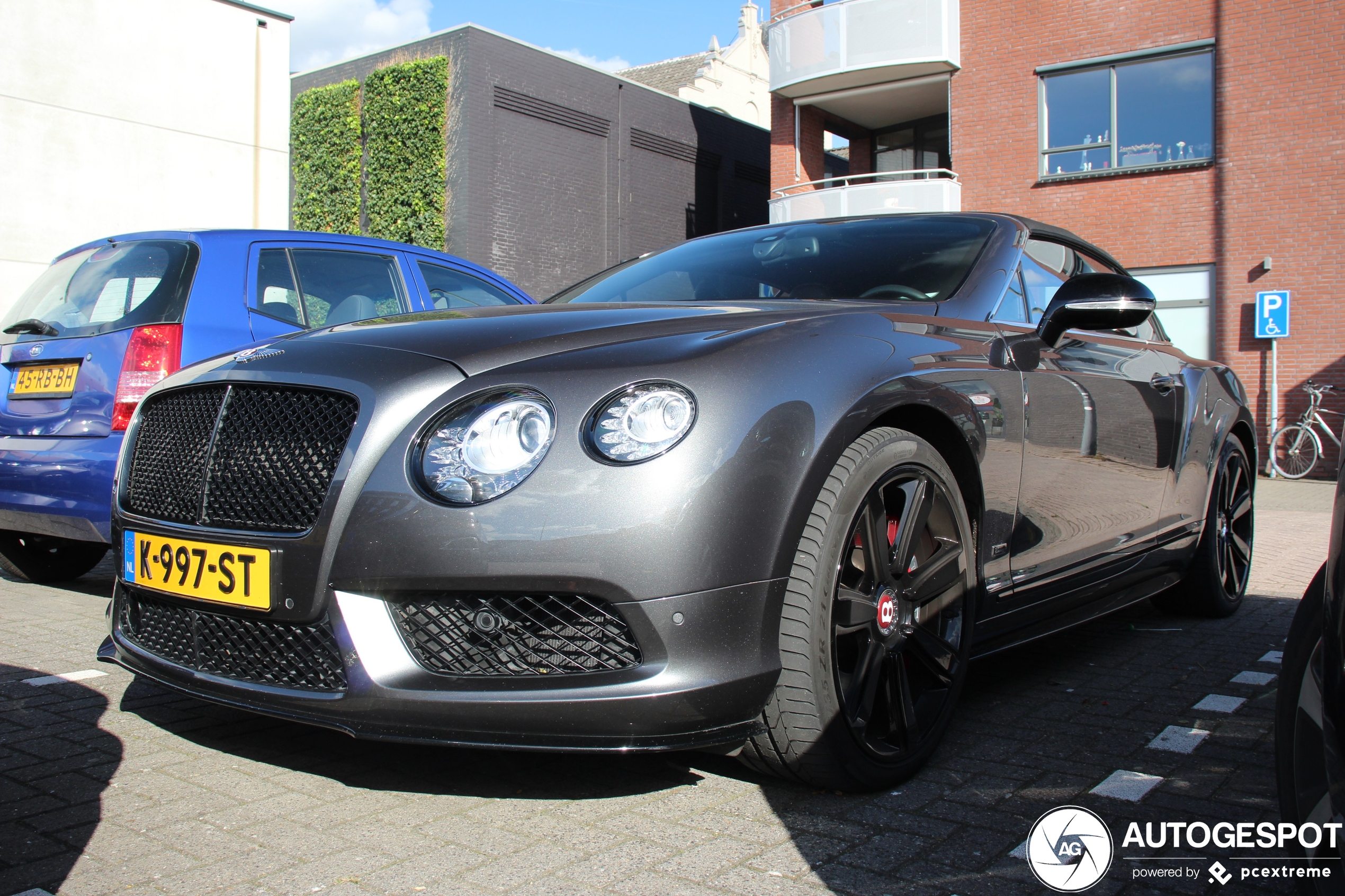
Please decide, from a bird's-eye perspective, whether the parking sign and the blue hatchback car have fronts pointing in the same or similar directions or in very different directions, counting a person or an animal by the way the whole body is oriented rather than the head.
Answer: very different directions

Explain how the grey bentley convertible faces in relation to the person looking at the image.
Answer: facing the viewer and to the left of the viewer

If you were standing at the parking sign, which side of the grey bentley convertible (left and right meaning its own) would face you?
back

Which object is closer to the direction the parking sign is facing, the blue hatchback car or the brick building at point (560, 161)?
the blue hatchback car

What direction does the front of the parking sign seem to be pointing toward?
toward the camera

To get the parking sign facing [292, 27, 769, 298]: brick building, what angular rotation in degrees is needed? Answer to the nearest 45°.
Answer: approximately 90° to its right

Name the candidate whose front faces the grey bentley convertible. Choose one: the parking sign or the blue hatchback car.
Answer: the parking sign

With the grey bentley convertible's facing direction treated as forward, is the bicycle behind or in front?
behind

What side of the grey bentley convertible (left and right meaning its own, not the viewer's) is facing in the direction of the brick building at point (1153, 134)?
back
